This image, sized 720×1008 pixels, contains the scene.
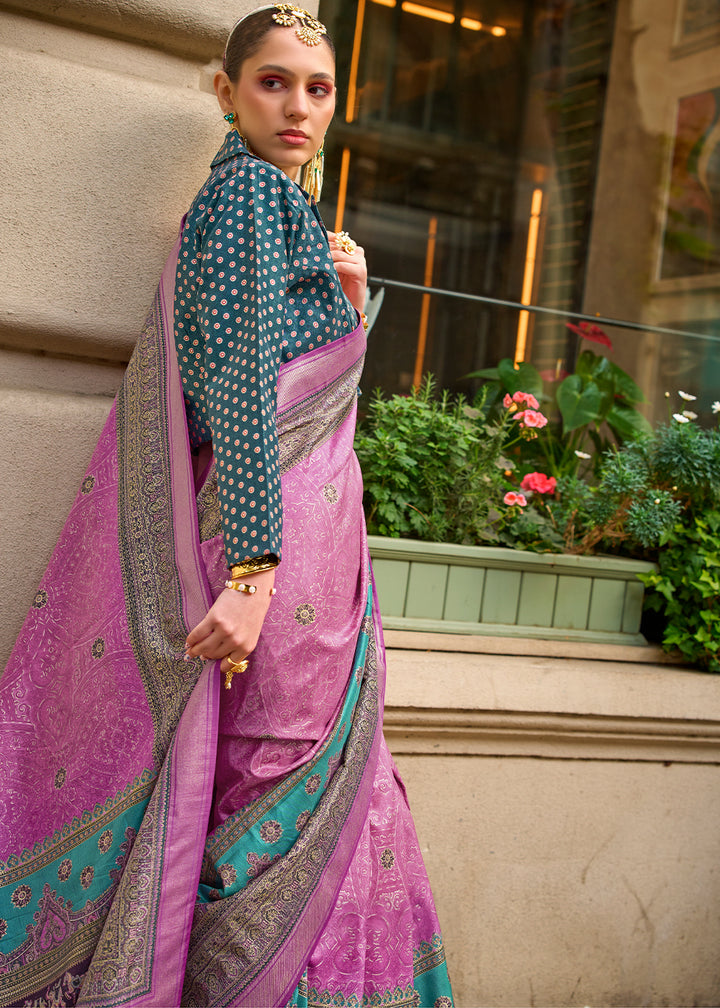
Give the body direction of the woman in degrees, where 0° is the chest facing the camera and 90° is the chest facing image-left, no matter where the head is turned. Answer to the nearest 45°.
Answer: approximately 270°

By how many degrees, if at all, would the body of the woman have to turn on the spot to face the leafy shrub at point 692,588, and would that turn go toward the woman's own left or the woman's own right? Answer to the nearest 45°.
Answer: approximately 45° to the woman's own left

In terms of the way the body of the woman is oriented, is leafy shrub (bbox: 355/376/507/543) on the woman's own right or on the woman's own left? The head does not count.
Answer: on the woman's own left

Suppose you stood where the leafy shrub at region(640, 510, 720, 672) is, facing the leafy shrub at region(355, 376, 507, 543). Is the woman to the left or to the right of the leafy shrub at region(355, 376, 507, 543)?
left

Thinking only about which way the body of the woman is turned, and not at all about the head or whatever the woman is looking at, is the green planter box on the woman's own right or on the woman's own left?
on the woman's own left
